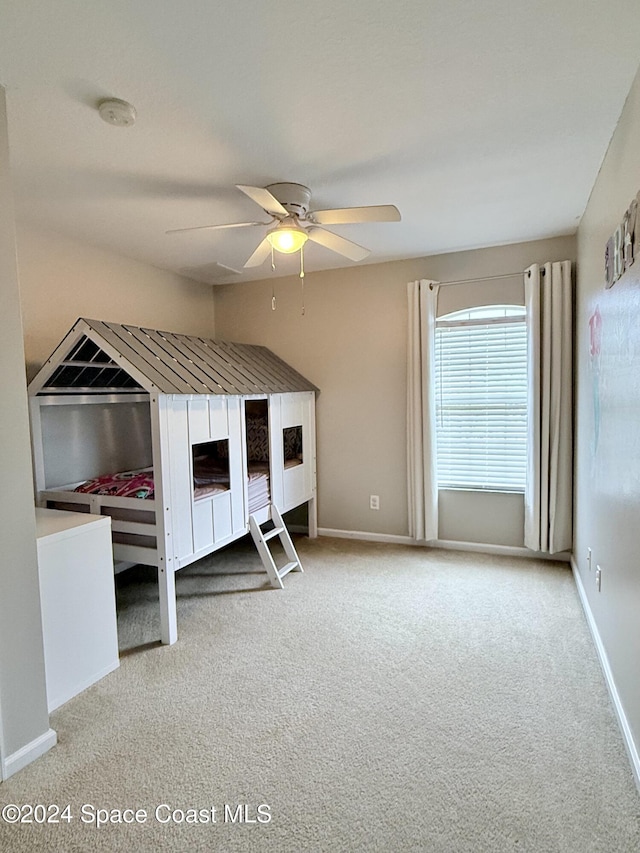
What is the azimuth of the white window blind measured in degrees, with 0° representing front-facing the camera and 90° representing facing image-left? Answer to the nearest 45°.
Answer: approximately 0°

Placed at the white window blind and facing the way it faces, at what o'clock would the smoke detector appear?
The smoke detector is roughly at 1 o'clock from the white window blind.
